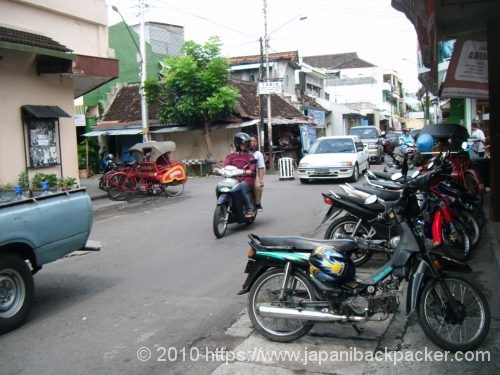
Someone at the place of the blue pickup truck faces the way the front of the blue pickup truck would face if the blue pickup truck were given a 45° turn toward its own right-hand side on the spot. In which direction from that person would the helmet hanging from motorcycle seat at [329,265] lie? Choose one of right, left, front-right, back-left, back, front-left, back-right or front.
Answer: back-left

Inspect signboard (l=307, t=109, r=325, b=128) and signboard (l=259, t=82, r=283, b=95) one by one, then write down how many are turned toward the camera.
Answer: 2

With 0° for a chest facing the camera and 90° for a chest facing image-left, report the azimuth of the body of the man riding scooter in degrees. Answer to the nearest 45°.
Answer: approximately 45°

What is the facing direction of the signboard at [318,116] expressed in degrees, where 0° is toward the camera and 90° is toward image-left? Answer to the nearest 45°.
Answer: approximately 0°

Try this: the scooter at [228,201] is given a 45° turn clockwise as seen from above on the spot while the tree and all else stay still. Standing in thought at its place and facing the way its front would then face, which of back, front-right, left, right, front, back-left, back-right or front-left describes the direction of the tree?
right

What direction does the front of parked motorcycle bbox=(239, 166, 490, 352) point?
to the viewer's right

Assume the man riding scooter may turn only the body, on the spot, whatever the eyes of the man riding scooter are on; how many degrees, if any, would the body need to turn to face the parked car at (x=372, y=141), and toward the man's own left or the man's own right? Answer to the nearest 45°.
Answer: approximately 135° to the man's own right

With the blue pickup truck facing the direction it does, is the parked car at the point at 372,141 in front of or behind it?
behind

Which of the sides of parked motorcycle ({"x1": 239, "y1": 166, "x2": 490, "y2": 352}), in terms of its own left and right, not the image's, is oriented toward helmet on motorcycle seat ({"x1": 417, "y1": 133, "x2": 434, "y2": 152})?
left

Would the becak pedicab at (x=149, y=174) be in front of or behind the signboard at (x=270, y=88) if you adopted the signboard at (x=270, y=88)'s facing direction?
in front
